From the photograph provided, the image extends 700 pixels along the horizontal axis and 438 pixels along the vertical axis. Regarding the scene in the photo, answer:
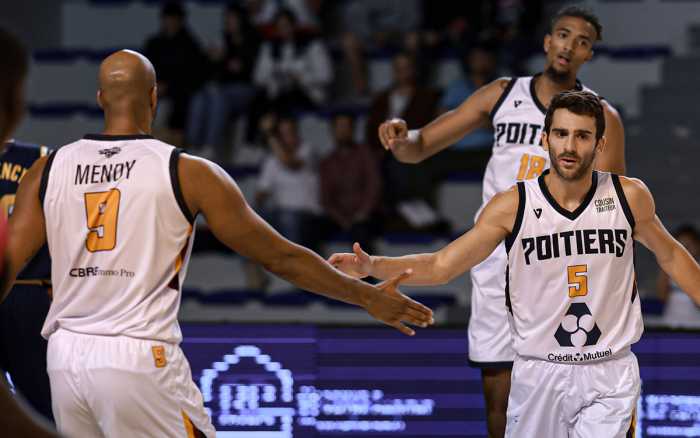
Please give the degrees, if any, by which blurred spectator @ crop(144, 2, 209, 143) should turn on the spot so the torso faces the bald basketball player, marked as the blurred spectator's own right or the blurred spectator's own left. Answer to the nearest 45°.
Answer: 0° — they already face them

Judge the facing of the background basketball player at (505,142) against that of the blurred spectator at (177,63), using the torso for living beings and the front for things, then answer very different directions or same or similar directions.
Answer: same or similar directions

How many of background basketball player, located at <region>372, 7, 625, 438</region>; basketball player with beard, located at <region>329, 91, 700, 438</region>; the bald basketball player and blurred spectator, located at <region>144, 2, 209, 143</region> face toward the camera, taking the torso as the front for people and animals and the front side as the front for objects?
3

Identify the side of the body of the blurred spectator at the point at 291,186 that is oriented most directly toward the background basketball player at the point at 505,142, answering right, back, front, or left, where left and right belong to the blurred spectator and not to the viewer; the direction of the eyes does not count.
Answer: front

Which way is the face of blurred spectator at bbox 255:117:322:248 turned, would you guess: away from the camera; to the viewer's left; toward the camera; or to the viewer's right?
toward the camera

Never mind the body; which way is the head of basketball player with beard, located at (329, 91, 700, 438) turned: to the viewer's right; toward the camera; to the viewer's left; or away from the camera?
toward the camera

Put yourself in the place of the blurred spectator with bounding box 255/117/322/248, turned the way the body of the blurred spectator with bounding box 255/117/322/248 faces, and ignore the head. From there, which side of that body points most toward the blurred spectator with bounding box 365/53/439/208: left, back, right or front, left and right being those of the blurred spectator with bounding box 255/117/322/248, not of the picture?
left

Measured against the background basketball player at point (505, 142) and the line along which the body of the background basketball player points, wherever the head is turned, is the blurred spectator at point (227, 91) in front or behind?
behind

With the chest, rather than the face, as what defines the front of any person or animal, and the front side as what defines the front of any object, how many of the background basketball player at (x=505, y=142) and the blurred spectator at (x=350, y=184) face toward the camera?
2

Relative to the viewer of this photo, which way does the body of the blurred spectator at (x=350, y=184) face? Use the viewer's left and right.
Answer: facing the viewer

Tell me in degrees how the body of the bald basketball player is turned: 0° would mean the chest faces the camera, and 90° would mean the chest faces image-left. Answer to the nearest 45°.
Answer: approximately 180°

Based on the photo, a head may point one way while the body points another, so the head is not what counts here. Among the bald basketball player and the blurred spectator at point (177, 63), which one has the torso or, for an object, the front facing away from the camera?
the bald basketball player

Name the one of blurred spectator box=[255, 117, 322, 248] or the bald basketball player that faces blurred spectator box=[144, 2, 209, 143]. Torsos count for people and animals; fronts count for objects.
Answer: the bald basketball player

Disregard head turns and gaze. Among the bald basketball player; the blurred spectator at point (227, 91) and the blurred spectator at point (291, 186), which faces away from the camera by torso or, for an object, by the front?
the bald basketball player

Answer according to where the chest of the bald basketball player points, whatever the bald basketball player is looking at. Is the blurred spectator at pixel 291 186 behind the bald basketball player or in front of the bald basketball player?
in front

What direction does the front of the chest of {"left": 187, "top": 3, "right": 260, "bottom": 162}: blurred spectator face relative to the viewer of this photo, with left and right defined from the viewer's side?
facing the viewer and to the left of the viewer

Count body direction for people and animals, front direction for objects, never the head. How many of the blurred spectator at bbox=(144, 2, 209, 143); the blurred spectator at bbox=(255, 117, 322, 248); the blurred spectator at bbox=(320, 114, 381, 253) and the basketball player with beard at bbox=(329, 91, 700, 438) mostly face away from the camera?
0

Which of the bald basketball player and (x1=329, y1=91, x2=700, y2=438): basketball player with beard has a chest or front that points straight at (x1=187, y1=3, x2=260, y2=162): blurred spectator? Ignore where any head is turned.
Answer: the bald basketball player

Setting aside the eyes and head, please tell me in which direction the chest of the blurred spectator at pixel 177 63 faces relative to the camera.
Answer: toward the camera

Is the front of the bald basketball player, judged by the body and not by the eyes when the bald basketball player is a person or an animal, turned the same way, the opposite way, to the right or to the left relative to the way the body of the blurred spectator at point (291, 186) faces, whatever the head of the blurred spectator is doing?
the opposite way

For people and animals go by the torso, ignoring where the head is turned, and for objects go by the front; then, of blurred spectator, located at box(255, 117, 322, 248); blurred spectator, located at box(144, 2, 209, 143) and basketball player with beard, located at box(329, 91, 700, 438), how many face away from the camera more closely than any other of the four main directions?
0
